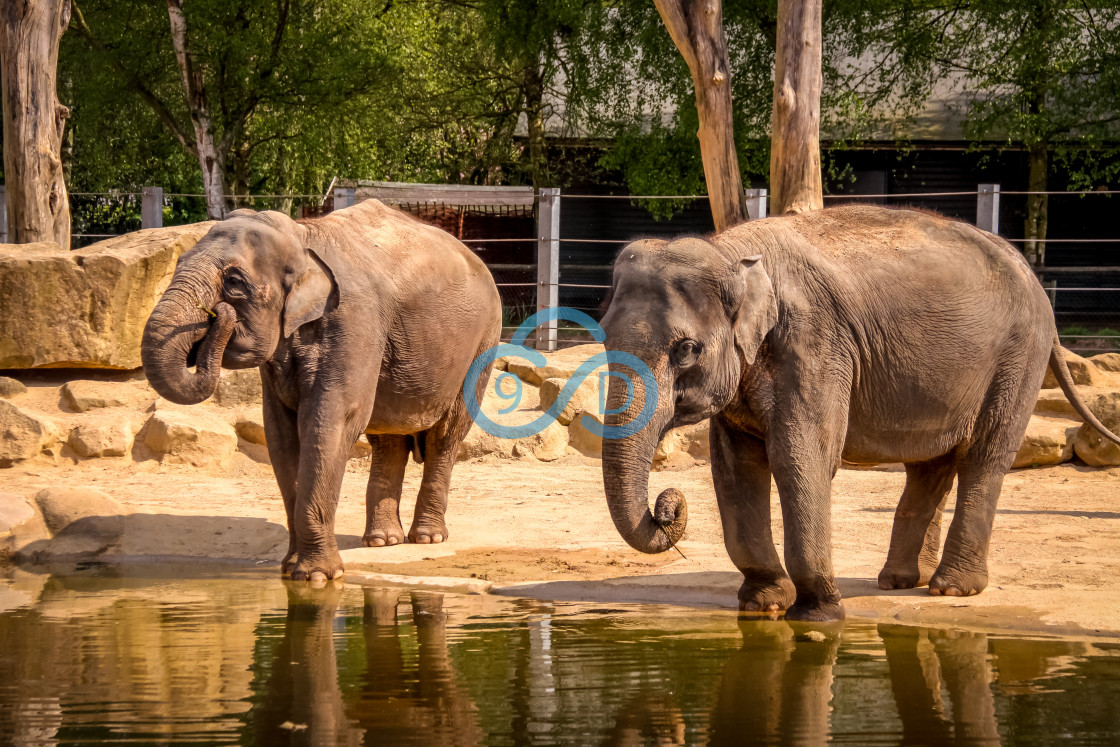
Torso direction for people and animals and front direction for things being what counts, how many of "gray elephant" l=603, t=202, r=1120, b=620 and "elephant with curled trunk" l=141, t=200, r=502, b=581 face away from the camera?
0

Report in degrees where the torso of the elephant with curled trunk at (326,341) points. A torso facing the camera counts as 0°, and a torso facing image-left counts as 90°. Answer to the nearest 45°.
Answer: approximately 45°

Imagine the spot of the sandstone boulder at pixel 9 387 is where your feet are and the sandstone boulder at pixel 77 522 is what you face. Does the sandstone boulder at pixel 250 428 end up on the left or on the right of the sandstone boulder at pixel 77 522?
left

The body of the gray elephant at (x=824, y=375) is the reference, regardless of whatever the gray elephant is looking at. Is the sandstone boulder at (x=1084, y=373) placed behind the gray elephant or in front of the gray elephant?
behind

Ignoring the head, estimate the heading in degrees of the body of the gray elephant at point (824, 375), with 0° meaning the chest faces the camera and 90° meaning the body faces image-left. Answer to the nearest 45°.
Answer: approximately 45°

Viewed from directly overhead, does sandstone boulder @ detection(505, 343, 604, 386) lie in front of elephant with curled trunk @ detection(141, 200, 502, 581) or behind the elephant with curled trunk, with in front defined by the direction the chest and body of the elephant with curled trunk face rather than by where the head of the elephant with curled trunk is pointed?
behind

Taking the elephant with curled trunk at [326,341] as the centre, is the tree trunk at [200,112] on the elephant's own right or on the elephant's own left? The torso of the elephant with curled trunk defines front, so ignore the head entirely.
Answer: on the elephant's own right

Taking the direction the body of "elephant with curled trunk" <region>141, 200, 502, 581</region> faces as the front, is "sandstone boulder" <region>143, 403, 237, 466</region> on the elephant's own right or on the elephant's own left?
on the elephant's own right

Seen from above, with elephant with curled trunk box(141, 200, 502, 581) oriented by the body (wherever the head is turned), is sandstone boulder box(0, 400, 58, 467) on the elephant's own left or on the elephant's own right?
on the elephant's own right

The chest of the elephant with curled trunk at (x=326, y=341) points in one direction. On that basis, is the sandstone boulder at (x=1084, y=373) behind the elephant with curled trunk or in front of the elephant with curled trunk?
behind

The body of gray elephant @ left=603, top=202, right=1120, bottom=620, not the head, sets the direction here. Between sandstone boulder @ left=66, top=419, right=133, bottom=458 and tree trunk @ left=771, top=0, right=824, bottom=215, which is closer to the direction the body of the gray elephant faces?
the sandstone boulder
